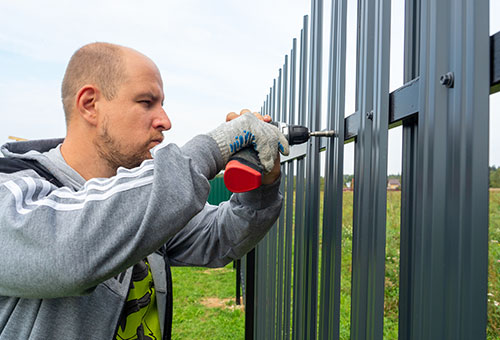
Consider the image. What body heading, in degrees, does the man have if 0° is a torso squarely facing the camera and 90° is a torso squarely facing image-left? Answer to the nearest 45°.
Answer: approximately 270°
